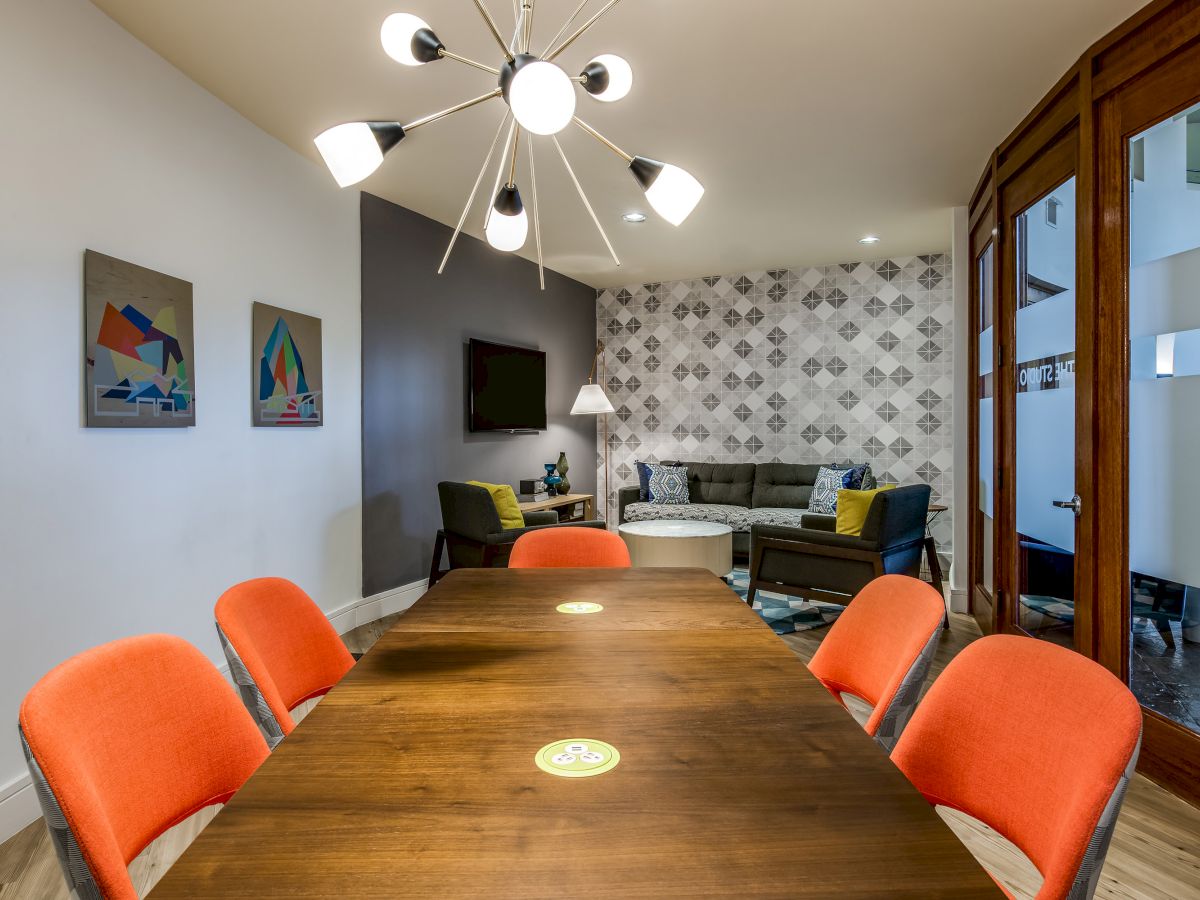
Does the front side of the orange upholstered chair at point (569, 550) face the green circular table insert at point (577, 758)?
yes

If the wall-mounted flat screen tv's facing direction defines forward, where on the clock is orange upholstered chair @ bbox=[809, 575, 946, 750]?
The orange upholstered chair is roughly at 1 o'clock from the wall-mounted flat screen tv.

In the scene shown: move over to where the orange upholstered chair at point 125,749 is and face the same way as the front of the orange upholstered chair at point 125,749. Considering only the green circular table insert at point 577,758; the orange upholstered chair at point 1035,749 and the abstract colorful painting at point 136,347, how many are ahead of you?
2

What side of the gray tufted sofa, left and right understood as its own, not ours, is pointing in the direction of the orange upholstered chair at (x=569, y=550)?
front

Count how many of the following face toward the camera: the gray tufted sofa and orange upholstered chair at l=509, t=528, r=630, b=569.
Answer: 2

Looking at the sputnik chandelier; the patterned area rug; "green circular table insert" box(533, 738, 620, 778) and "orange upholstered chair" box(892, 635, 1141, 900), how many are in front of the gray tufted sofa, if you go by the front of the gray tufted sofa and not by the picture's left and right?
4

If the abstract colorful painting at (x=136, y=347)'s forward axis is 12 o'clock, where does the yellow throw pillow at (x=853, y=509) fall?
The yellow throw pillow is roughly at 11 o'clock from the abstract colorful painting.

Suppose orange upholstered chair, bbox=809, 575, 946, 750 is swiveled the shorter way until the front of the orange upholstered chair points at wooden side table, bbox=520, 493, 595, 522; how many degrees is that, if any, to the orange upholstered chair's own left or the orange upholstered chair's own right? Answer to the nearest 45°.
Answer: approximately 90° to the orange upholstered chair's own right

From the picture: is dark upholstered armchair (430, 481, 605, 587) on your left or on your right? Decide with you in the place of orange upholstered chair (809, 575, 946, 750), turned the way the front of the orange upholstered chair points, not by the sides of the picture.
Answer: on your right

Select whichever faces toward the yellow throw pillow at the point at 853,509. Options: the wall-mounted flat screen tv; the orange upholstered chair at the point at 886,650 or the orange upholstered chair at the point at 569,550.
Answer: the wall-mounted flat screen tv

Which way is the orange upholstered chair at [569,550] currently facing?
toward the camera

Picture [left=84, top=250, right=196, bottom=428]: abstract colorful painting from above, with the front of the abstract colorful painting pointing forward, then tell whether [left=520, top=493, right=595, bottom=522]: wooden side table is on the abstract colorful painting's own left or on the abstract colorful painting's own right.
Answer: on the abstract colorful painting's own left

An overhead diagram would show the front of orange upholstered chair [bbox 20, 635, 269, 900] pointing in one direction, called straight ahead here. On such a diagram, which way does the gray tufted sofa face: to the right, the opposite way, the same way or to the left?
to the right

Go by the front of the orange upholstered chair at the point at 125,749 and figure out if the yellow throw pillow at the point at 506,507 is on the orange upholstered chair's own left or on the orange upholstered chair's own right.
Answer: on the orange upholstered chair's own left
